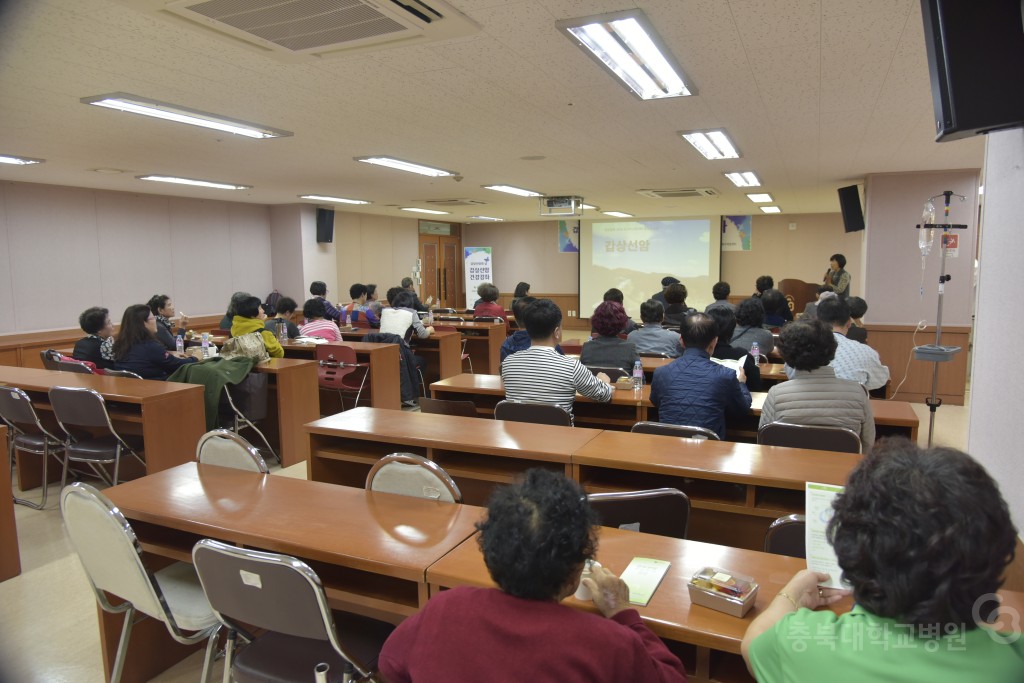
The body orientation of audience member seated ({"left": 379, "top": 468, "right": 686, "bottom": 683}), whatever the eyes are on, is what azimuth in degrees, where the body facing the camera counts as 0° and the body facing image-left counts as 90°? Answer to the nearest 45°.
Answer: approximately 180°

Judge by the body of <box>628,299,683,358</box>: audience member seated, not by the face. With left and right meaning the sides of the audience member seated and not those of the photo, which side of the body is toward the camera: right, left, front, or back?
back

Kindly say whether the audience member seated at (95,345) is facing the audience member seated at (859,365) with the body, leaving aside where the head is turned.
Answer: no

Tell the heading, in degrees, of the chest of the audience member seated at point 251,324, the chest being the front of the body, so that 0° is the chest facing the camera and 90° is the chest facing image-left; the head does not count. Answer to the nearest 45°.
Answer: approximately 225°

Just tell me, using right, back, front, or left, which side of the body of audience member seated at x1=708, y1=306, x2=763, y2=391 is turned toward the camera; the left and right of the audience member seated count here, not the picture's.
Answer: back

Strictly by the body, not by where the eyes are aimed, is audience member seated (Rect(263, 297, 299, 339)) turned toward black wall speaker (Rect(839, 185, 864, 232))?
no

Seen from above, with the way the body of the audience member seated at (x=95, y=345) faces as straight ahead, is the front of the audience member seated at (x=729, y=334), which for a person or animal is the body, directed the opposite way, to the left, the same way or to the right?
the same way

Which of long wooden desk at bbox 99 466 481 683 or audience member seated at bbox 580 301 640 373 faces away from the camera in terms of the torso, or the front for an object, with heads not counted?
the audience member seated

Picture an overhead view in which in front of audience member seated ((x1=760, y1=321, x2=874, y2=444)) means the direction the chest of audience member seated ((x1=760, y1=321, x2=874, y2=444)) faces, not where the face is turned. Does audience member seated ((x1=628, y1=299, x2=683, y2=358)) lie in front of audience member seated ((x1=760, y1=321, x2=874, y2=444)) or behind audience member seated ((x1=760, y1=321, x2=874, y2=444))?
in front

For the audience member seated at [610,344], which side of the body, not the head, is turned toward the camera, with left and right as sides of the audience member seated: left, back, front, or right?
back

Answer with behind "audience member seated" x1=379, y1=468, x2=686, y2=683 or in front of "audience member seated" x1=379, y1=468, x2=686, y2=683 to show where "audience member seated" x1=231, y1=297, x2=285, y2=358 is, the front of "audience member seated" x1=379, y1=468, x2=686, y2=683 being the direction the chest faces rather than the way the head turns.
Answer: in front

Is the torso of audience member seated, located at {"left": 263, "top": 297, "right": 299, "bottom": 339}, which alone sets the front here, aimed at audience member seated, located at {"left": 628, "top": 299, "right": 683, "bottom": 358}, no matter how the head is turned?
no

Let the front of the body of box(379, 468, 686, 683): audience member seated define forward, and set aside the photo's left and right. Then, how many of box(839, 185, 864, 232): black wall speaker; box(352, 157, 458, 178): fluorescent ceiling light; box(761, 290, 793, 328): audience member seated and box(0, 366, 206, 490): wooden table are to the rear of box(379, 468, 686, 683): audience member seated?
0

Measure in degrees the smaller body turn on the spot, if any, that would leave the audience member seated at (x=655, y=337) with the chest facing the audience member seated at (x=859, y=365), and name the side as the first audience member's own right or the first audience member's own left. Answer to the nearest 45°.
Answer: approximately 135° to the first audience member's own right

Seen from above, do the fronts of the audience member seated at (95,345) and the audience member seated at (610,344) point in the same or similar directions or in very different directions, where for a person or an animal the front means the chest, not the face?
same or similar directions

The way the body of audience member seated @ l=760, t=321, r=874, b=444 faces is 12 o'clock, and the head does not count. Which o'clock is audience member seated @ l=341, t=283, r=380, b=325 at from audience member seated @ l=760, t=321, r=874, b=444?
audience member seated @ l=341, t=283, r=380, b=325 is roughly at 10 o'clock from audience member seated @ l=760, t=321, r=874, b=444.

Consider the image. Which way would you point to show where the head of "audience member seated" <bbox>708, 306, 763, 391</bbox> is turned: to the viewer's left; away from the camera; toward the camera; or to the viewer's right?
away from the camera
